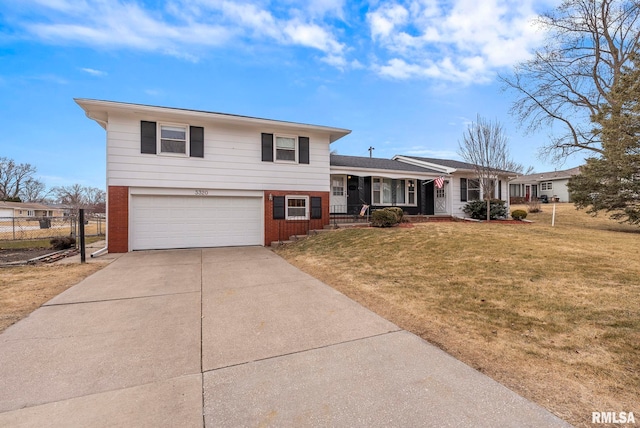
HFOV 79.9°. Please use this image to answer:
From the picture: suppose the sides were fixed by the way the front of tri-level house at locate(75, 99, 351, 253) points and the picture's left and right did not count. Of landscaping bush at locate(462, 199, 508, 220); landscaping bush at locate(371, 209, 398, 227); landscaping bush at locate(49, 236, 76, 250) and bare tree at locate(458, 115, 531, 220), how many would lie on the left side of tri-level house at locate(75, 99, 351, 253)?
3

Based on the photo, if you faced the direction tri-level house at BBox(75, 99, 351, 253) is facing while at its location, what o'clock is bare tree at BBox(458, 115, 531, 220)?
The bare tree is roughly at 9 o'clock from the tri-level house.

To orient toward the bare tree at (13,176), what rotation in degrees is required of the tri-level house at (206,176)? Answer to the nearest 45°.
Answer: approximately 135° to its right

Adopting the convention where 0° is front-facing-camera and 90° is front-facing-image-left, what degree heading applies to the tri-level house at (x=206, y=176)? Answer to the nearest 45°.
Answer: approximately 0°

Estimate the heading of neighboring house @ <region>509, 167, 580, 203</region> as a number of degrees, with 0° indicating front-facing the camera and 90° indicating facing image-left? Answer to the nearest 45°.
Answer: approximately 45°

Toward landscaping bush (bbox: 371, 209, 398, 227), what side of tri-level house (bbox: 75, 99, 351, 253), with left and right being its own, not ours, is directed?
left

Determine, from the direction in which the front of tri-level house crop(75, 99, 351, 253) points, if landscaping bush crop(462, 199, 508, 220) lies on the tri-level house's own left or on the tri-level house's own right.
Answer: on the tri-level house's own left
